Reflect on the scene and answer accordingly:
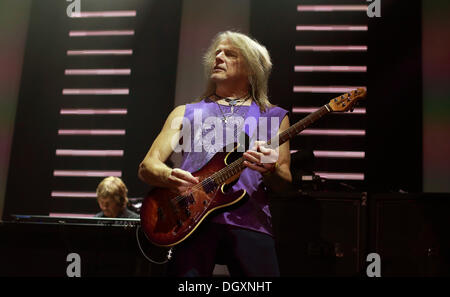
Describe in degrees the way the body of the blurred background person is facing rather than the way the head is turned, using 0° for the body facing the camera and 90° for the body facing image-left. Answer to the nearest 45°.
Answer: approximately 45°

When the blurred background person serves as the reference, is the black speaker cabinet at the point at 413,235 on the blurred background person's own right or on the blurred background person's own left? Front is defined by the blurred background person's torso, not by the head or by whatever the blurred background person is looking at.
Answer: on the blurred background person's own left

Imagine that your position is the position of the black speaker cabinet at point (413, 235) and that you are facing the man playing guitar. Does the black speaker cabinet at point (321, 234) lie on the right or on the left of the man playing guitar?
right

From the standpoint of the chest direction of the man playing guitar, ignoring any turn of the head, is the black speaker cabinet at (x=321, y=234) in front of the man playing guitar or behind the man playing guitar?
behind

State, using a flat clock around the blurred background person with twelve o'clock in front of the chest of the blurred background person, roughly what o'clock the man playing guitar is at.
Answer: The man playing guitar is roughly at 10 o'clock from the blurred background person.

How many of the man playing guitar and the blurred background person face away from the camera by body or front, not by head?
0

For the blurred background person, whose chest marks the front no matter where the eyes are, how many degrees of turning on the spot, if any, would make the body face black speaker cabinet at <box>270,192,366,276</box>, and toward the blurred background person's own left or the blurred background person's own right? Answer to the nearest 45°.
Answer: approximately 90° to the blurred background person's own left

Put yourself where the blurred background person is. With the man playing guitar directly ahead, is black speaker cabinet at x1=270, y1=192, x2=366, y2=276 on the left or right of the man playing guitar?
left

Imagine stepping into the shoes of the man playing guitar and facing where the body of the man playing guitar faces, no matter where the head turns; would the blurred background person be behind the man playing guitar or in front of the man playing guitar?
behind

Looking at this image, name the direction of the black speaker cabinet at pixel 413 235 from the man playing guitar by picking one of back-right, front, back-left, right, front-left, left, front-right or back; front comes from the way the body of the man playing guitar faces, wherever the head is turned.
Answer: back-left
